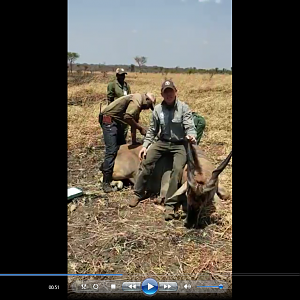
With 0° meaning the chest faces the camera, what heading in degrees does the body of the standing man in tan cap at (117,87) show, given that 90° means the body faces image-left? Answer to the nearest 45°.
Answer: approximately 315°
